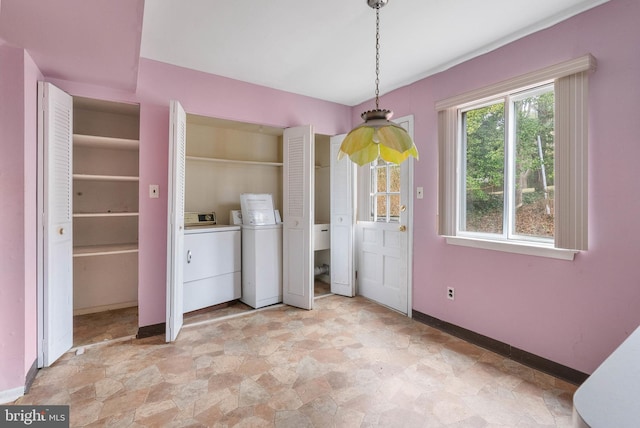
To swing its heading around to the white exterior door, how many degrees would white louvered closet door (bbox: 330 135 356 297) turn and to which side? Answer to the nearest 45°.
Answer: approximately 90° to its left

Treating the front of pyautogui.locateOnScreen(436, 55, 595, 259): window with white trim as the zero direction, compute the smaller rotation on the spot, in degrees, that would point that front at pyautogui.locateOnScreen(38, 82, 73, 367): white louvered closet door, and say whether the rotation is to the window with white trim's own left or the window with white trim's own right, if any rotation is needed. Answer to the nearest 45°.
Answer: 0° — it already faces it

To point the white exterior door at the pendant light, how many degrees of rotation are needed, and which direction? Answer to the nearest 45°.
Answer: approximately 45° to its left

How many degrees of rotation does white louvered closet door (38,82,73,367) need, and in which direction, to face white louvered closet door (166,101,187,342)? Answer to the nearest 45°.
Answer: approximately 45° to its left

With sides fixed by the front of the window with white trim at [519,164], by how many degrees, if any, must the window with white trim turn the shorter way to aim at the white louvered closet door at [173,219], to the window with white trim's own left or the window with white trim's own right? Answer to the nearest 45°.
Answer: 0° — it already faces it

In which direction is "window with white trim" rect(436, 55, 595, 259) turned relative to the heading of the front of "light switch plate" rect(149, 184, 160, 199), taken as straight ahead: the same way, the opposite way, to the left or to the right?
to the right

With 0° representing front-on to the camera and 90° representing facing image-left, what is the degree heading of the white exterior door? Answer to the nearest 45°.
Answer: approximately 45°

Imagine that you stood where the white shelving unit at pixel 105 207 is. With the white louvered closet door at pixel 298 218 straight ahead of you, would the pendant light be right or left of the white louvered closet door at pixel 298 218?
right

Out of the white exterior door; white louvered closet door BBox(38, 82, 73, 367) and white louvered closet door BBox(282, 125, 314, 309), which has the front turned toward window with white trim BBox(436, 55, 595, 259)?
white louvered closet door BBox(38, 82, 73, 367)

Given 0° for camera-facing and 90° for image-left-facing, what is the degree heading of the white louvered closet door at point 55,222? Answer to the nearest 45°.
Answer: approximately 315°

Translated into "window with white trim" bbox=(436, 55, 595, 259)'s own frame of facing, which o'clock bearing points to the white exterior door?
The white exterior door is roughly at 2 o'clock from the window with white trim.
